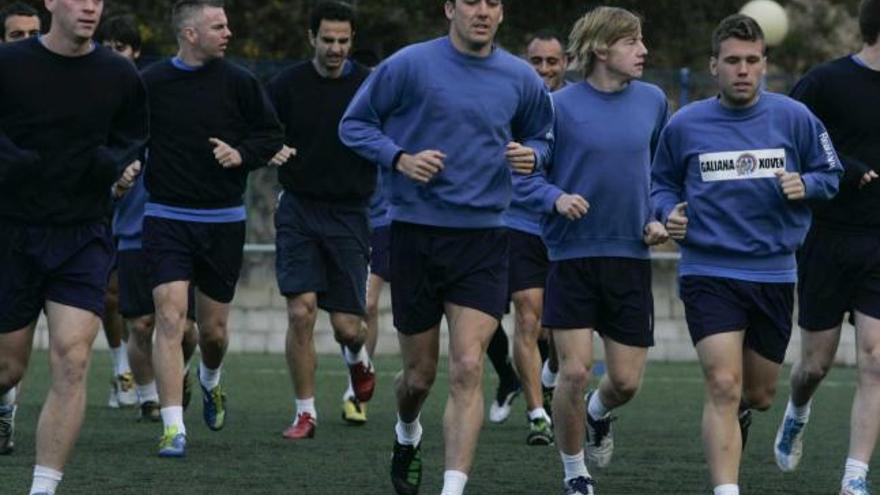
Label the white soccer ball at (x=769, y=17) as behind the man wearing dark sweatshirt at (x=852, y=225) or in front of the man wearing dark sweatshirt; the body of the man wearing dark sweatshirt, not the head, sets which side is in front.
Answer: behind

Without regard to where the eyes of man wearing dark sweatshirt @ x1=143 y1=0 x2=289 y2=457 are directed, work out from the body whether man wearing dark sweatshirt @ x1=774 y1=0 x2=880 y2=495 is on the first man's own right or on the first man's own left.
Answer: on the first man's own left

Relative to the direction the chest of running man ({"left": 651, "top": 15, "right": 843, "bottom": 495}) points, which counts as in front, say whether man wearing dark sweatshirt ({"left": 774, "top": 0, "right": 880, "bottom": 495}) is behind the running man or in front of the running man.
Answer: behind

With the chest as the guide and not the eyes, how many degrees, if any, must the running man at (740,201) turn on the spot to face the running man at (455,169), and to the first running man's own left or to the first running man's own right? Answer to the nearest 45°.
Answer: approximately 90° to the first running man's own right

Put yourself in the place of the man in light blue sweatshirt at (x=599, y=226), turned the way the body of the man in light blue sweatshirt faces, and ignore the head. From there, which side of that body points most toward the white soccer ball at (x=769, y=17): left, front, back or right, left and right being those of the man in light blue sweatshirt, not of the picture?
back

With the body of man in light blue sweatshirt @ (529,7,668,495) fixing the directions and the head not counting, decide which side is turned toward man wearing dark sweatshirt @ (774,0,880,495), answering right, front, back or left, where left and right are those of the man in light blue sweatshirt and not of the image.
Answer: left
